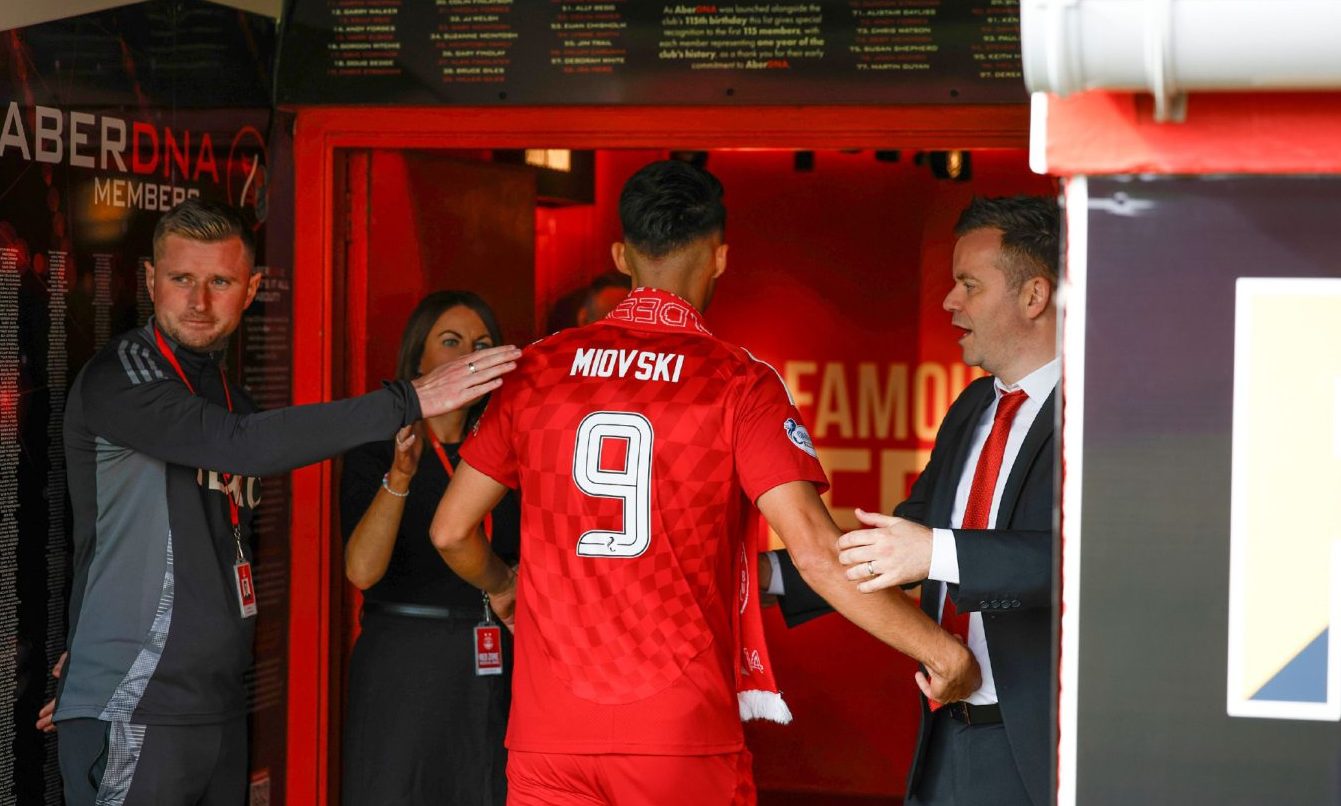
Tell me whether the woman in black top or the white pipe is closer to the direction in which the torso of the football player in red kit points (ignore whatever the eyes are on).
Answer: the woman in black top

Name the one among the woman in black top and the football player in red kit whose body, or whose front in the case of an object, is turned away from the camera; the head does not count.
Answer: the football player in red kit

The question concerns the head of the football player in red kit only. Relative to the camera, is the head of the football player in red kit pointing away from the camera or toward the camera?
away from the camera

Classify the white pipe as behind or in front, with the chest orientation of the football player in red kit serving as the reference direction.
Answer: behind

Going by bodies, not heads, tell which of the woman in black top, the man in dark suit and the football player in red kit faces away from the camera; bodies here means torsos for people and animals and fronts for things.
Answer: the football player in red kit

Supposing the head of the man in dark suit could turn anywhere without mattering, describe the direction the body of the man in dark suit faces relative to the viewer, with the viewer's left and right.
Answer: facing the viewer and to the left of the viewer

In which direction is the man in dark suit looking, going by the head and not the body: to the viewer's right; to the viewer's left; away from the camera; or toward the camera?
to the viewer's left

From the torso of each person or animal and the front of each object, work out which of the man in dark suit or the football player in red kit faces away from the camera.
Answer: the football player in red kit

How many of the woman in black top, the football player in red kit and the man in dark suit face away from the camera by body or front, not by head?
1

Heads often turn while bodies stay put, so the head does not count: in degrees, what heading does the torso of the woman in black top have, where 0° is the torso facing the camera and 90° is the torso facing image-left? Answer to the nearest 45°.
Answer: approximately 315°

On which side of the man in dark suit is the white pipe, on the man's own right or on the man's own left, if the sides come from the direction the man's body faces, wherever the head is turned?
on the man's own left

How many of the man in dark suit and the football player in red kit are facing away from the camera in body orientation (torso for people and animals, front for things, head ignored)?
1

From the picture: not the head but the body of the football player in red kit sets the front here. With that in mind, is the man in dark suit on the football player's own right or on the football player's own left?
on the football player's own right

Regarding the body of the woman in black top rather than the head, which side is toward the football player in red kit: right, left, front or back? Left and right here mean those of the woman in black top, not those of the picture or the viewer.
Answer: front

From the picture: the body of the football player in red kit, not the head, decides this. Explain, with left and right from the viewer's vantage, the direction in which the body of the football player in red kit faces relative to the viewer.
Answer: facing away from the viewer
